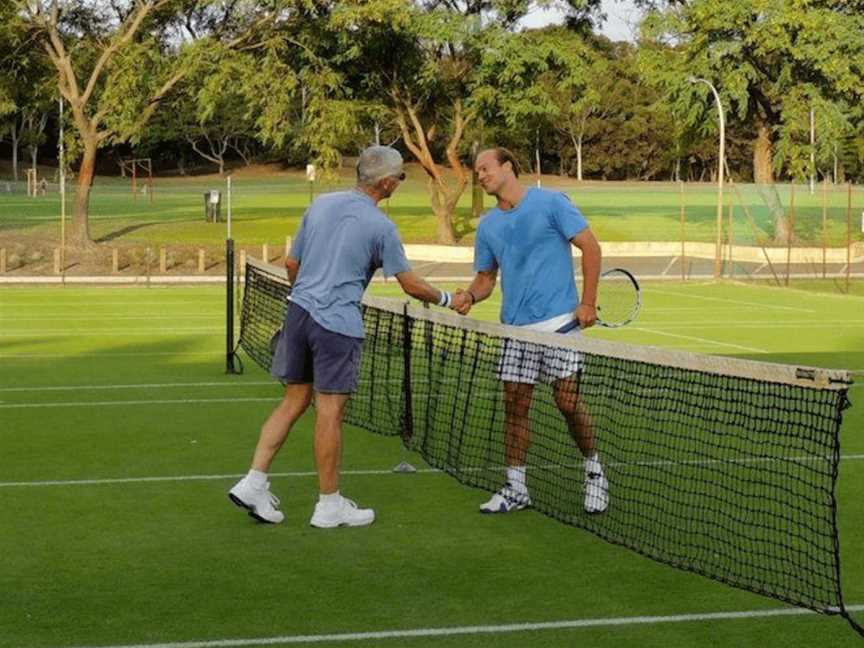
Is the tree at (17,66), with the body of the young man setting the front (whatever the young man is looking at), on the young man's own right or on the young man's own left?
on the young man's own right

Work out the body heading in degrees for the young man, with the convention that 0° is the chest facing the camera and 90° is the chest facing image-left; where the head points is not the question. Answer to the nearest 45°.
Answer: approximately 45°

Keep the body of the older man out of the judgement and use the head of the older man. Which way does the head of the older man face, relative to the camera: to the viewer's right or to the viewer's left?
to the viewer's right

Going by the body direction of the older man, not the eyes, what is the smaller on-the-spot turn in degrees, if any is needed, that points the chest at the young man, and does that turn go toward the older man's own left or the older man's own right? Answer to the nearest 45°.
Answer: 0° — they already face them

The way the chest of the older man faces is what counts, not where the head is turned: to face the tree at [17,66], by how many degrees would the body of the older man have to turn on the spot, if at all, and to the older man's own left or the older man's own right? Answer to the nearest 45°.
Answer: approximately 45° to the older man's own left

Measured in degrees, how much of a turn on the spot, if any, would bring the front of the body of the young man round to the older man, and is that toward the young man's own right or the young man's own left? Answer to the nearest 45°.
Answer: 0° — they already face them

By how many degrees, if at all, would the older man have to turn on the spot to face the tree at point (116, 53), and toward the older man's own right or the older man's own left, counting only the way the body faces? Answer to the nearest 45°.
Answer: approximately 45° to the older man's own left

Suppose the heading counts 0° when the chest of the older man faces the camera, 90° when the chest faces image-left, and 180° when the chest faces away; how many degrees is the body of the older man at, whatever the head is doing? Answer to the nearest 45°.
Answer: approximately 225°

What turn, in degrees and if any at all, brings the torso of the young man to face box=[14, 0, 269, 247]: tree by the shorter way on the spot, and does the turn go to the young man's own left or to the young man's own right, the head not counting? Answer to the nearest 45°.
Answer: approximately 135° to the young man's own right

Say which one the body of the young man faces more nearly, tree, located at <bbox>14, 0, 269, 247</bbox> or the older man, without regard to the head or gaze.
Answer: the older man

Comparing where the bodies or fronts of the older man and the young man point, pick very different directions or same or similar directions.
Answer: very different directions
